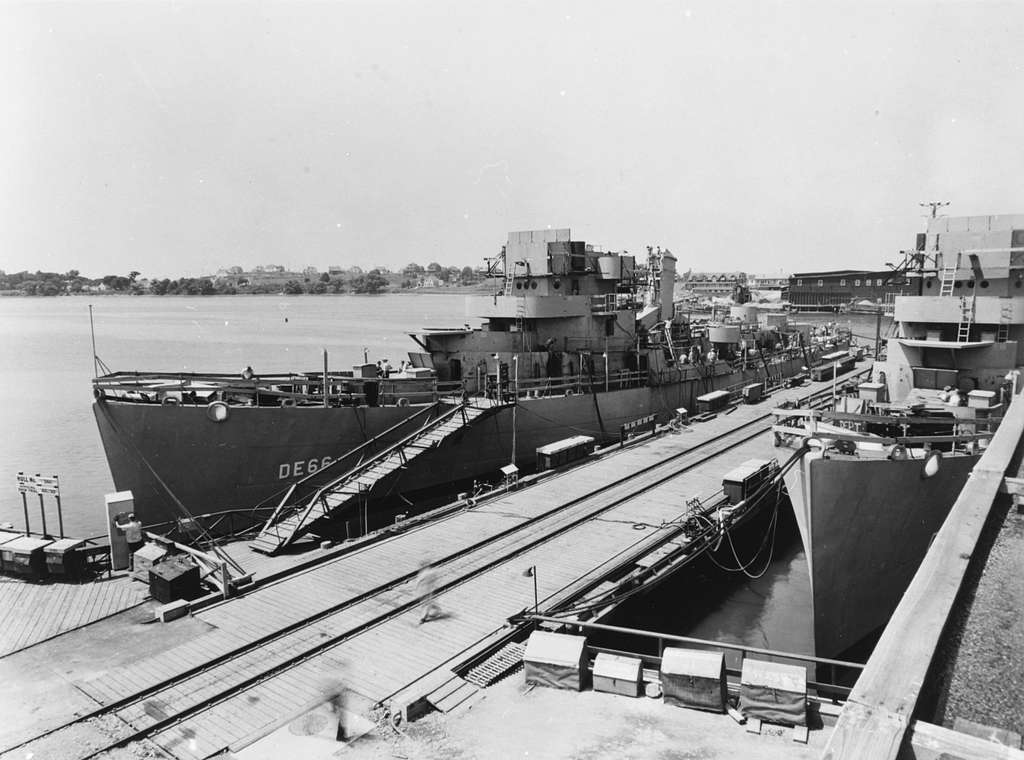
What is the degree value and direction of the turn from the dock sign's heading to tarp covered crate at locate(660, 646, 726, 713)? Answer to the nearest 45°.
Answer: approximately 45° to its left

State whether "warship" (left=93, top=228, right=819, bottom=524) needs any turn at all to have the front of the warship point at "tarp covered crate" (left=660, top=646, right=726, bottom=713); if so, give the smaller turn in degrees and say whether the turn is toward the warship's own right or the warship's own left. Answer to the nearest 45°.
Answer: approximately 45° to the warship's own left

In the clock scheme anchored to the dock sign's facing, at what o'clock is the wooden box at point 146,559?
The wooden box is roughly at 11 o'clock from the dock sign.

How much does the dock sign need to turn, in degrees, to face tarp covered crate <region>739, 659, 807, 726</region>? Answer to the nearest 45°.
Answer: approximately 45° to its left

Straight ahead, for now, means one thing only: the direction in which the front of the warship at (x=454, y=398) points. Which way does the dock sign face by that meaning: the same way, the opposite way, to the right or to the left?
to the left

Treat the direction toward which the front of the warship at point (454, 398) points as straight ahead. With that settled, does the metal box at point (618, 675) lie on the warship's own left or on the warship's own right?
on the warship's own left

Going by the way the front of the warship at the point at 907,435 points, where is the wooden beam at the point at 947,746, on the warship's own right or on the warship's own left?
on the warship's own left
